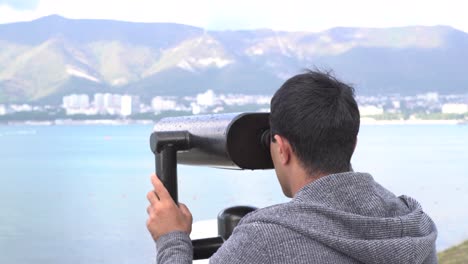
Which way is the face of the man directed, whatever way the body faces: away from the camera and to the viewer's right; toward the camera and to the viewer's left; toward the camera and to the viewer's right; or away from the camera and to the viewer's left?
away from the camera and to the viewer's left

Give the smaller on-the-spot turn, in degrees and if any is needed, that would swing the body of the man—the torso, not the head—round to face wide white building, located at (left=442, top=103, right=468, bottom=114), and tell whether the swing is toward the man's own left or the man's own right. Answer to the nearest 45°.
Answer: approximately 45° to the man's own right

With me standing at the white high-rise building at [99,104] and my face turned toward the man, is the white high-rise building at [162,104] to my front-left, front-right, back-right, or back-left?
front-left

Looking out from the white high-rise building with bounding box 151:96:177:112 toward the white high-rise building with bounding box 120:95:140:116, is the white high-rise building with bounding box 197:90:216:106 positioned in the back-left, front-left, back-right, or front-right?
back-right

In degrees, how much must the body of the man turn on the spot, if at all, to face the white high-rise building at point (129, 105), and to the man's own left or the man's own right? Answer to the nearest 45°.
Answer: approximately 45° to the man's own right

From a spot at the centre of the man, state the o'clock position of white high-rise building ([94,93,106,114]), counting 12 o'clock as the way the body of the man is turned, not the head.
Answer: The white high-rise building is roughly at 1 o'clock from the man.

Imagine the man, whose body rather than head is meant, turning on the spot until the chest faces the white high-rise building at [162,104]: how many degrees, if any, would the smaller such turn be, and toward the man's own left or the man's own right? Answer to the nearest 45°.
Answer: approximately 45° to the man's own right

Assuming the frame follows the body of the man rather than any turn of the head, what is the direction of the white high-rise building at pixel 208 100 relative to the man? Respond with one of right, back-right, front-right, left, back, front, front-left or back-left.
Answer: front-right

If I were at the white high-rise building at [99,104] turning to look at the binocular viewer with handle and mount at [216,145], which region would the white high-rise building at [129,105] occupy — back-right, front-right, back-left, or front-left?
front-left

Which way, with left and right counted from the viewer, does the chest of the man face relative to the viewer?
facing away from the viewer and to the left of the viewer
